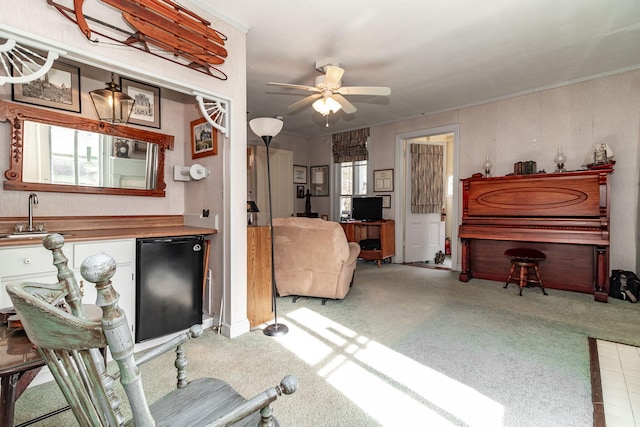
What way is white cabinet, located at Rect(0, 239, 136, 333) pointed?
toward the camera

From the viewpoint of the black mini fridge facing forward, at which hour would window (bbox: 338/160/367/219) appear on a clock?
The window is roughly at 9 o'clock from the black mini fridge.

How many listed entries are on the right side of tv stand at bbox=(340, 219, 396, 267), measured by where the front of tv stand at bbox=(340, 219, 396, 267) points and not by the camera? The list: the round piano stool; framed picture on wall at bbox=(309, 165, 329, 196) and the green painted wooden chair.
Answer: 1

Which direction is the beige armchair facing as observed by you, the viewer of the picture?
facing away from the viewer and to the right of the viewer

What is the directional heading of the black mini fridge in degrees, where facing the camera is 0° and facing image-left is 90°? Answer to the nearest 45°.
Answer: approximately 315°

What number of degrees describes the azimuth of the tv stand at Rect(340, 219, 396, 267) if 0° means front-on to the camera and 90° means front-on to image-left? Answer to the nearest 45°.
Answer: approximately 45°

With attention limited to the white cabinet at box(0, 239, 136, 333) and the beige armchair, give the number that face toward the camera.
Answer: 1

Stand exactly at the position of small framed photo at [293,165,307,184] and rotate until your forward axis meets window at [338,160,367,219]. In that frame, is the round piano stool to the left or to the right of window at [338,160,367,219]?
right

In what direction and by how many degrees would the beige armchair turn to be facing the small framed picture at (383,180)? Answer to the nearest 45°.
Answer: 0° — it already faces it

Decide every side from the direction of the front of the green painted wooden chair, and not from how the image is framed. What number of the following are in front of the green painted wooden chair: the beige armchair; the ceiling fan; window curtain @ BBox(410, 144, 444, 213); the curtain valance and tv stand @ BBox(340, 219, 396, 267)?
5

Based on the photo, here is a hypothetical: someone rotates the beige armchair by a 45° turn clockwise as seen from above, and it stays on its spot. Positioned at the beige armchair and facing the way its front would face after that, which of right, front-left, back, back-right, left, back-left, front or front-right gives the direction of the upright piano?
front

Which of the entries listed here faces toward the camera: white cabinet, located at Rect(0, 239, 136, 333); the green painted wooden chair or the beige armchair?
the white cabinet

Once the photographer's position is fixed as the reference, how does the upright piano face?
facing the viewer and to the left of the viewer

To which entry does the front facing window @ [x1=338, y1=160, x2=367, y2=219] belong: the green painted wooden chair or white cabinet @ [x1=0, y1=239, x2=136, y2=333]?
the green painted wooden chair
